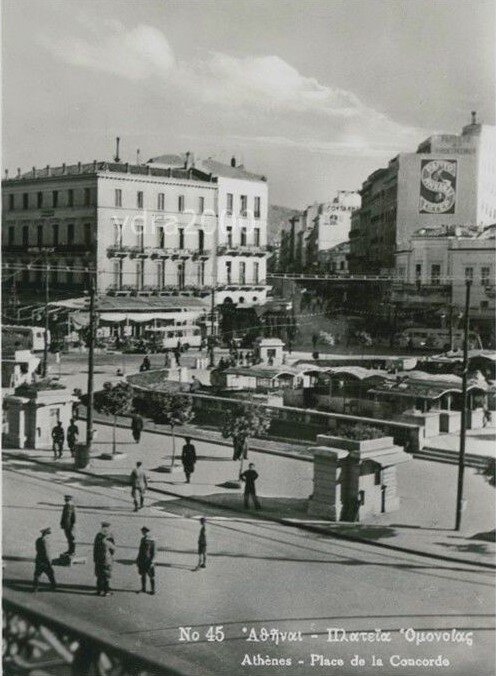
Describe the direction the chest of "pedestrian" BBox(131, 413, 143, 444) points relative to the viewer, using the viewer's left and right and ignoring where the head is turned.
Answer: facing away from the viewer

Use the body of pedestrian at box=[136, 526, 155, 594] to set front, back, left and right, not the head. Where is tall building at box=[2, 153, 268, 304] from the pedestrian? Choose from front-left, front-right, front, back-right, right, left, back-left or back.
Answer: front

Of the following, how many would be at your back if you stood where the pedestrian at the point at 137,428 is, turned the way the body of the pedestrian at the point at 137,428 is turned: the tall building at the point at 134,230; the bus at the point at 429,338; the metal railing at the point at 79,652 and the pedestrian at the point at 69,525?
2
